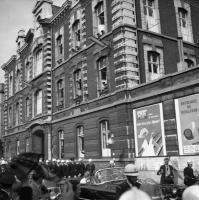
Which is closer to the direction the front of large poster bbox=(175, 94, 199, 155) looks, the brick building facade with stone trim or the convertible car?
the convertible car

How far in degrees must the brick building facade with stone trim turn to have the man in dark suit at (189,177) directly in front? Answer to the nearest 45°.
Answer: approximately 45° to its left

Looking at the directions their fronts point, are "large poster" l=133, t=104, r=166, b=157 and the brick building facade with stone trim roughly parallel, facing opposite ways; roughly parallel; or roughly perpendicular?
roughly parallel

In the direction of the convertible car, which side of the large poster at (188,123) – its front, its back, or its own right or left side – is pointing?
front

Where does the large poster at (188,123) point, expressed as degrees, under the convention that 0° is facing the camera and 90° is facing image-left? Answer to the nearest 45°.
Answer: approximately 45°

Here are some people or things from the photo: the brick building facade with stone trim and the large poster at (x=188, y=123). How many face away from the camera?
0

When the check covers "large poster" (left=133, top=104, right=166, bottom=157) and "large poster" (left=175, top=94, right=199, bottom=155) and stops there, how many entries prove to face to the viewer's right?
0

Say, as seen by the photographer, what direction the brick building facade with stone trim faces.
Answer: facing the viewer and to the left of the viewer

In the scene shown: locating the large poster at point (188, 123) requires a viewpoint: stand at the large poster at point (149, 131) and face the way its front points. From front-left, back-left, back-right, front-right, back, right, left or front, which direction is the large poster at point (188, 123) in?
left

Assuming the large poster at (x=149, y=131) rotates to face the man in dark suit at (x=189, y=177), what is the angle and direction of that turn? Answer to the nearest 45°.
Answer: approximately 45° to its left

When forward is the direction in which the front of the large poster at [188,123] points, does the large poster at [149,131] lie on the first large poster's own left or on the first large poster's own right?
on the first large poster's own right

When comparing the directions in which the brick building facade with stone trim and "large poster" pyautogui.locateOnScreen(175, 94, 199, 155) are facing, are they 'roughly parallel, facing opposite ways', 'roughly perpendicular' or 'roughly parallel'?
roughly parallel

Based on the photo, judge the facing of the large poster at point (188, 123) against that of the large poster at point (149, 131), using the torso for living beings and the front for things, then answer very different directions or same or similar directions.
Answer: same or similar directions
